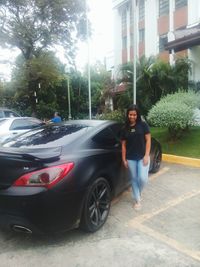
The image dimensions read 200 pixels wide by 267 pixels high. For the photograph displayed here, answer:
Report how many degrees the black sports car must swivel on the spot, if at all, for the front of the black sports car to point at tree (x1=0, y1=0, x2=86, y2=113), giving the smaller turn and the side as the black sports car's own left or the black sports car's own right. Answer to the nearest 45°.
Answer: approximately 45° to the black sports car's own left

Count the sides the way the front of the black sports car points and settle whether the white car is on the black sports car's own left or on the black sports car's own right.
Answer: on the black sports car's own left

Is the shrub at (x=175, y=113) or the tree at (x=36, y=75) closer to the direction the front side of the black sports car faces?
the shrub

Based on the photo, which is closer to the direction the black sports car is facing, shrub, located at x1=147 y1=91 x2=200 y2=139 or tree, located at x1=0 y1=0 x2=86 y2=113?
the shrub

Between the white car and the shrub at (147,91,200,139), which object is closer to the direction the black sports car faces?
the shrub

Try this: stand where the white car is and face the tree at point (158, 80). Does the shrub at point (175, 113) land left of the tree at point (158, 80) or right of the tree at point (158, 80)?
right

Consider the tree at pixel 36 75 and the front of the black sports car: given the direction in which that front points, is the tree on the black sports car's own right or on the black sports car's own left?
on the black sports car's own left

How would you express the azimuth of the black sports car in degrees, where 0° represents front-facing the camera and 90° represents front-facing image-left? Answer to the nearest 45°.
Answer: approximately 225°
